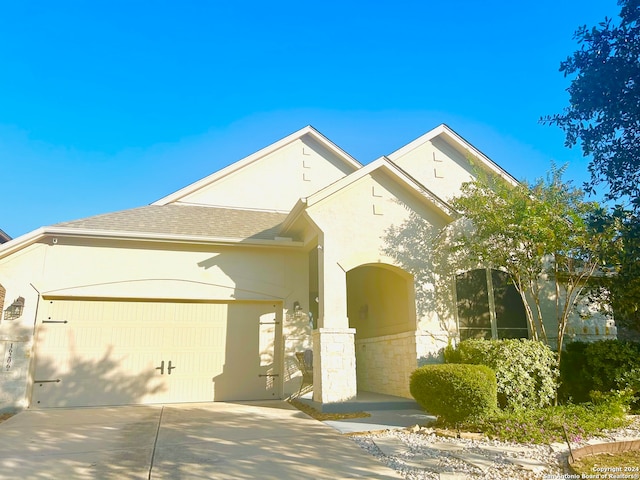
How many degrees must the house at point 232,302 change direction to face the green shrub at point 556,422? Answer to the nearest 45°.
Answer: approximately 45° to its left

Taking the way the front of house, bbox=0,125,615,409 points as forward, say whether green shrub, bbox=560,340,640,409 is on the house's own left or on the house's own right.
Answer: on the house's own left

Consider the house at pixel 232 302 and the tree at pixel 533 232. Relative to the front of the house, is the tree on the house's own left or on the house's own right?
on the house's own left

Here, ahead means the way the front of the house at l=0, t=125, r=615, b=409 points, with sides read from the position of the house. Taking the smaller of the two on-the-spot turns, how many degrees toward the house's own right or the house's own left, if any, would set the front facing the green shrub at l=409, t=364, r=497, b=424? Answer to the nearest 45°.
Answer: approximately 45° to the house's own left

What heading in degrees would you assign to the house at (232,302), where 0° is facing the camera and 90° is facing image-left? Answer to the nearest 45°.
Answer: approximately 0°

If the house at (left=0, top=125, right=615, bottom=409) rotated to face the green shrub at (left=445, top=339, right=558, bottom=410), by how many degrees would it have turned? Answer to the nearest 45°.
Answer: approximately 90° to its left

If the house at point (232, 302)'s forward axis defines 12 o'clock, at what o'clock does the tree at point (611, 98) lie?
The tree is roughly at 10 o'clock from the house.

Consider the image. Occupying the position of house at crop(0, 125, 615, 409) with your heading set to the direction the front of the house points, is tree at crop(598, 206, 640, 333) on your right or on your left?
on your left
